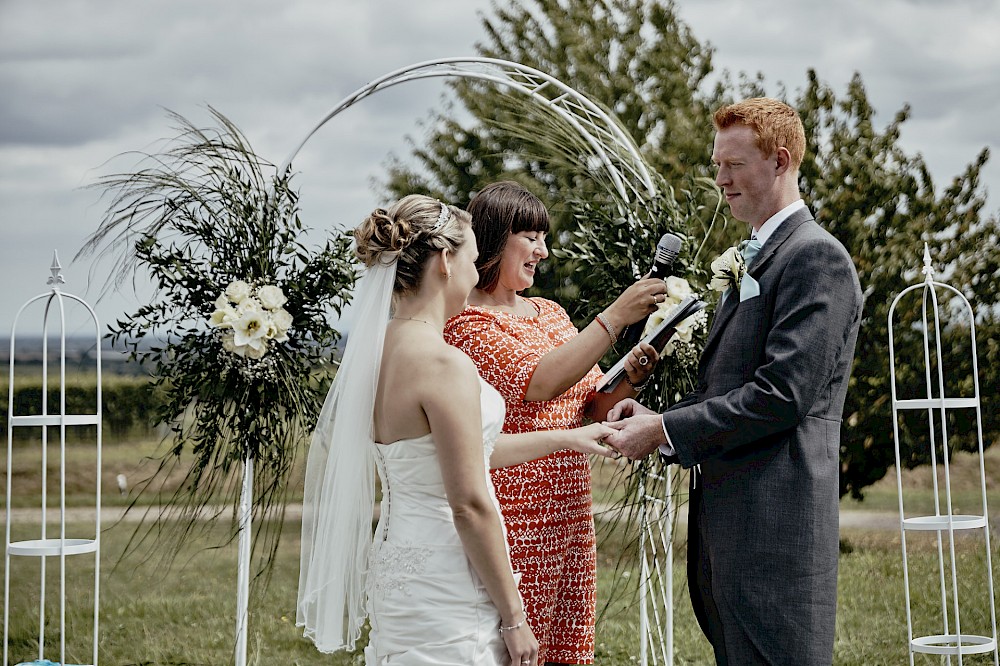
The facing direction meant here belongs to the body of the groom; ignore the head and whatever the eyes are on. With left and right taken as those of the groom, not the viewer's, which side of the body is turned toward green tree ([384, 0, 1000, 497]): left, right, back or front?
right

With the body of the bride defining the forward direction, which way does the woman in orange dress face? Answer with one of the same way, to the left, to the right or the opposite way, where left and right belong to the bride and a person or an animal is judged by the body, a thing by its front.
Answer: to the right

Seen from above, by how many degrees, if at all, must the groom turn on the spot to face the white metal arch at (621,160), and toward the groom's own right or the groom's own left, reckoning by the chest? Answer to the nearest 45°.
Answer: approximately 90° to the groom's own right

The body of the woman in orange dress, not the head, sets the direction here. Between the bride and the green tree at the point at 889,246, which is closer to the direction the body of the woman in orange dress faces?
the bride

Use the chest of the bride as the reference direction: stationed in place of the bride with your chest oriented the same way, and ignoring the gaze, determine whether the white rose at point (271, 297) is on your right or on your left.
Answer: on your left

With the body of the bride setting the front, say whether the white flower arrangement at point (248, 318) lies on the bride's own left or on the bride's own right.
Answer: on the bride's own left

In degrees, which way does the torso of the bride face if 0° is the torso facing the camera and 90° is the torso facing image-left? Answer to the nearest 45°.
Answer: approximately 225°

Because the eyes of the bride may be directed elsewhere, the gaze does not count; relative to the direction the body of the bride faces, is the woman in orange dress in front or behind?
in front

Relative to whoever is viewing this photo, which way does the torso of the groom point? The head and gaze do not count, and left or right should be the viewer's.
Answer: facing to the left of the viewer

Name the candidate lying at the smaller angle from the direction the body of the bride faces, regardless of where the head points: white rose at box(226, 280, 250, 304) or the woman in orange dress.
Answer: the woman in orange dress
